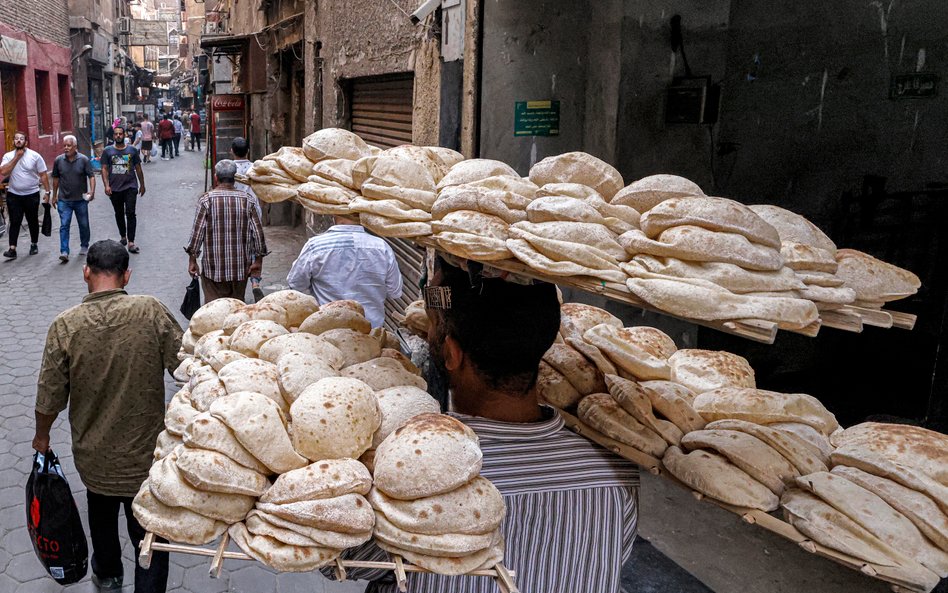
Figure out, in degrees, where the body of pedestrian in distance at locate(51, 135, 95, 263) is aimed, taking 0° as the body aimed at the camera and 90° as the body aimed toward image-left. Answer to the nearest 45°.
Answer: approximately 0°

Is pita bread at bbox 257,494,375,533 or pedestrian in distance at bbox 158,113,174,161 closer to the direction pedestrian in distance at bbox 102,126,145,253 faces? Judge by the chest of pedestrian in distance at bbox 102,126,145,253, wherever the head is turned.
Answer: the pita bread

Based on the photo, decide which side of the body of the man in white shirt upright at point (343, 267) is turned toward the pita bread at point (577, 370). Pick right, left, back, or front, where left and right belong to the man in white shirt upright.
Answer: back

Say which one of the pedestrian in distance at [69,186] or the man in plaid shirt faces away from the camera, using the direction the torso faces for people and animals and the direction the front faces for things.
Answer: the man in plaid shirt

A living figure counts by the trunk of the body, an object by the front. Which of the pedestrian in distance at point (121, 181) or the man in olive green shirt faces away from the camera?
the man in olive green shirt

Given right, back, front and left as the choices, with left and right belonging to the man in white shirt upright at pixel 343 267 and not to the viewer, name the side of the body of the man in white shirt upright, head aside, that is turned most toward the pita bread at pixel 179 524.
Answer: back

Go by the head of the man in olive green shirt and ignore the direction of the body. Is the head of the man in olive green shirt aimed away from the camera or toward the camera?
away from the camera

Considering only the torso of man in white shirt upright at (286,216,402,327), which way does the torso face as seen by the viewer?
away from the camera

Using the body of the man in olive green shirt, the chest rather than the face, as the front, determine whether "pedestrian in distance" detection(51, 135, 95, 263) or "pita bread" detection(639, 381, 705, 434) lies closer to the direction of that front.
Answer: the pedestrian in distance

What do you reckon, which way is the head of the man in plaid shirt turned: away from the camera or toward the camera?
away from the camera

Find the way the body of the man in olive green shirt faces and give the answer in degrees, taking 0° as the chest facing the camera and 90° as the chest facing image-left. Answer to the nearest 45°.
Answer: approximately 180°

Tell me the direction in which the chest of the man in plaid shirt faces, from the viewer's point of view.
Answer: away from the camera

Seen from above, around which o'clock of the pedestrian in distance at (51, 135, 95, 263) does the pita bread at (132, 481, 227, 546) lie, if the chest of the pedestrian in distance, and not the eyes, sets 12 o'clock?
The pita bread is roughly at 12 o'clock from the pedestrian in distance.
